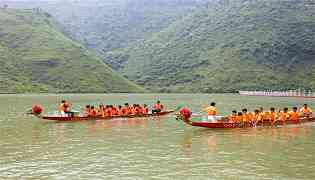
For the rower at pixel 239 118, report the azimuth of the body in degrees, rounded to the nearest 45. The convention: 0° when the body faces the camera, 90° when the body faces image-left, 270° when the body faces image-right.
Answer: approximately 90°

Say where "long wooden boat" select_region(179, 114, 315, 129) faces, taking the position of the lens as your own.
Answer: facing to the left of the viewer

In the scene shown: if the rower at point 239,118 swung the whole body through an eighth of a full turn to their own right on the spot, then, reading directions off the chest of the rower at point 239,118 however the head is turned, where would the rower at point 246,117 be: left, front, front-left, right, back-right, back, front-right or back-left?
right

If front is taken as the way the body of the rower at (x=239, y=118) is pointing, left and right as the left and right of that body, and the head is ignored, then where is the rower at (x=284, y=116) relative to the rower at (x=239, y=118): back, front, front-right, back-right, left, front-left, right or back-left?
back-right
